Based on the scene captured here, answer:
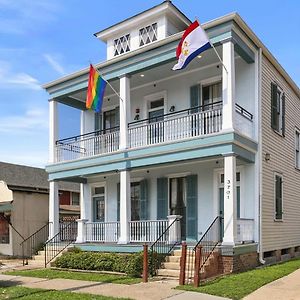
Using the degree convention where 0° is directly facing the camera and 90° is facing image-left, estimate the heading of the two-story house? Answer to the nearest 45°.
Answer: approximately 45°

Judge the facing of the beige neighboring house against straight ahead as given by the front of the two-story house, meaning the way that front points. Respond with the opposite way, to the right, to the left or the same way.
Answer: the same way

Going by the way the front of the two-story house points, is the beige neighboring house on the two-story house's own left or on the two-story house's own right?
on the two-story house's own right

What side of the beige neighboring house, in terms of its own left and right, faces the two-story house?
left

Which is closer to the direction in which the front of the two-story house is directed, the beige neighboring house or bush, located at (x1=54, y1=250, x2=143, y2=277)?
the bush

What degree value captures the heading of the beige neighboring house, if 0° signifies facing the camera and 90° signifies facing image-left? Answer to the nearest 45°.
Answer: approximately 45°

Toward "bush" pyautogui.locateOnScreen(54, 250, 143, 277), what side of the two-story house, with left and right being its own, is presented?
front

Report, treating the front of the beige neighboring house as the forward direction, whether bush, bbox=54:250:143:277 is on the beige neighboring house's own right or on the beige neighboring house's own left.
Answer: on the beige neighboring house's own left

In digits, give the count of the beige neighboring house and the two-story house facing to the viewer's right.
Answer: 0
